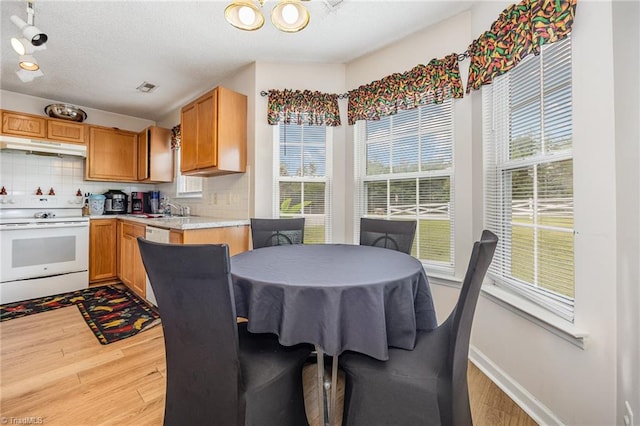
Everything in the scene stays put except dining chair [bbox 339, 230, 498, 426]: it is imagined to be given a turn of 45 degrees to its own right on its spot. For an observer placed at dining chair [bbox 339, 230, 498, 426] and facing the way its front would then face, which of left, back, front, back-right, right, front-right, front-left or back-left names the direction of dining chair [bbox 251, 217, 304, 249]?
front

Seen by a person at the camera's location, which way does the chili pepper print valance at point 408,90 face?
facing the viewer and to the left of the viewer

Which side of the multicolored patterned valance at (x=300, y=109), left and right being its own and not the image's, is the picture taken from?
front

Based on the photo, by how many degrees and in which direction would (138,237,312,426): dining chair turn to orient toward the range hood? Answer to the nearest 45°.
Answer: approximately 90° to its left

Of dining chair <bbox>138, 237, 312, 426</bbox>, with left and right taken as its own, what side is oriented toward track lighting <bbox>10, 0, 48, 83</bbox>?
left

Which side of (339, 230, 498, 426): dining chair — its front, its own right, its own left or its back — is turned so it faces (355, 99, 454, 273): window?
right

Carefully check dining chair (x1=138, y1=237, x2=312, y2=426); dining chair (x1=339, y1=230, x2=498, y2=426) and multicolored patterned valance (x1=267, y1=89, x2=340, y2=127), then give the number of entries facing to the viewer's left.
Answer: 1

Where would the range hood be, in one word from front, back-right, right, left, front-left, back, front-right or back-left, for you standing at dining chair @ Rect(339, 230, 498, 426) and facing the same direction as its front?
front

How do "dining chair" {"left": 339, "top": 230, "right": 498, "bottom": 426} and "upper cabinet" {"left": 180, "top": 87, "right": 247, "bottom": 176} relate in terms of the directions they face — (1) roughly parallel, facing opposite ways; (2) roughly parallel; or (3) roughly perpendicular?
roughly perpendicular

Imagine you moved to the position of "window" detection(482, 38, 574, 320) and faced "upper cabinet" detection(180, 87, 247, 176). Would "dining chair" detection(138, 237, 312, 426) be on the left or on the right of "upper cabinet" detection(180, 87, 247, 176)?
left

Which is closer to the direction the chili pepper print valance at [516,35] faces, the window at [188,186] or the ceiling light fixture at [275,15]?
the ceiling light fixture

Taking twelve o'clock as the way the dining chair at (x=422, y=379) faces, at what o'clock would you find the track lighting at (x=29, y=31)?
The track lighting is roughly at 12 o'clock from the dining chair.

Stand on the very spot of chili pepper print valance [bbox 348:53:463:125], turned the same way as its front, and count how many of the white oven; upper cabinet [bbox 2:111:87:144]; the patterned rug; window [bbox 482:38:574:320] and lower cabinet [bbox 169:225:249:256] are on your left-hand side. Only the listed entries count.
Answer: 1

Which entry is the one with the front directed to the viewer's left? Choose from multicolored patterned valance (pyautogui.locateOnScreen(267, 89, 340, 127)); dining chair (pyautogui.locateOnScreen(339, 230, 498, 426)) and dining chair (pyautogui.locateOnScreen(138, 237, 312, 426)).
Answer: dining chair (pyautogui.locateOnScreen(339, 230, 498, 426))

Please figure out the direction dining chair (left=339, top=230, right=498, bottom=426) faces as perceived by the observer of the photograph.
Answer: facing to the left of the viewer

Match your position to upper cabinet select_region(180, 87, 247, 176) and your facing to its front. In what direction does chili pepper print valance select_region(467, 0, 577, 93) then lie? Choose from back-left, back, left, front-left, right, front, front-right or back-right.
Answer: left
